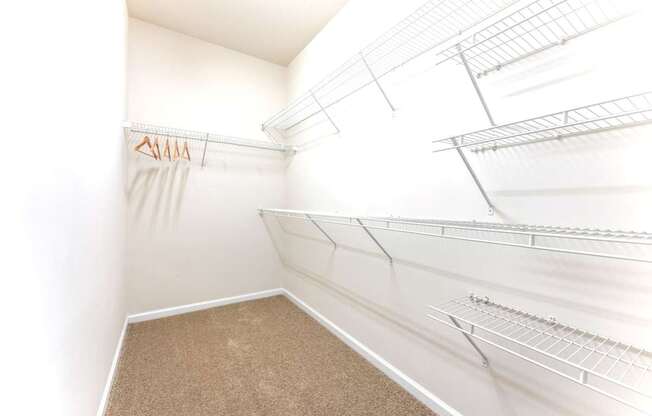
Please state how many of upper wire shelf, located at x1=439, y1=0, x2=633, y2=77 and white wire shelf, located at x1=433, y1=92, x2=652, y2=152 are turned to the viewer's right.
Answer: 0

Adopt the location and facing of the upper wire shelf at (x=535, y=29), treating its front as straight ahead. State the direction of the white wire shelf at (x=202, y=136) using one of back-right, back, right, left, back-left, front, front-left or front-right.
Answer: front-right

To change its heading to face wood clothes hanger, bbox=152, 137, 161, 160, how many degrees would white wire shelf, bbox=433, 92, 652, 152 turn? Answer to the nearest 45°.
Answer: approximately 45° to its right

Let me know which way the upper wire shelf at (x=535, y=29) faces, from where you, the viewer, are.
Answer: facing the viewer and to the left of the viewer

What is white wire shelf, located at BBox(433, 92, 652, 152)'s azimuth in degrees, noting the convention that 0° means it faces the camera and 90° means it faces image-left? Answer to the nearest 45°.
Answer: approximately 45°
